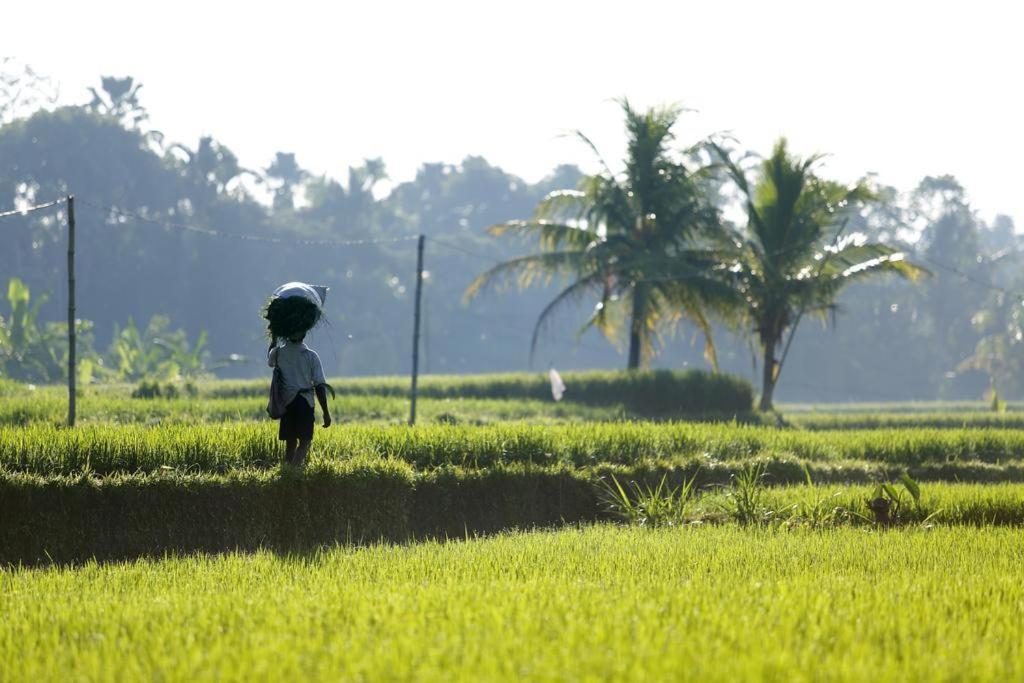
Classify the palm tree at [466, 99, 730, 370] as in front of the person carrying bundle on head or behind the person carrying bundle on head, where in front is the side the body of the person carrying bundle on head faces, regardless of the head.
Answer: in front

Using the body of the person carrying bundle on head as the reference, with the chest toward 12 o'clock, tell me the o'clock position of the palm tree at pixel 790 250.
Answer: The palm tree is roughly at 1 o'clock from the person carrying bundle on head.

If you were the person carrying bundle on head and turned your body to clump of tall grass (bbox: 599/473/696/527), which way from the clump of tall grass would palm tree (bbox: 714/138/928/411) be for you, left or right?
left

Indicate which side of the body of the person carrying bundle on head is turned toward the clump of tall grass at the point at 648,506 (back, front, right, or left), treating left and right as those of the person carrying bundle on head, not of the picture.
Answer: right

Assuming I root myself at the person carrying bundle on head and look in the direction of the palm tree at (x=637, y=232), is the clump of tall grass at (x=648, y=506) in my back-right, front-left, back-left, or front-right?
back-right

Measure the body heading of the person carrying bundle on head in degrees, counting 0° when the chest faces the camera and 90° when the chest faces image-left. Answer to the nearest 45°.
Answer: approximately 180°

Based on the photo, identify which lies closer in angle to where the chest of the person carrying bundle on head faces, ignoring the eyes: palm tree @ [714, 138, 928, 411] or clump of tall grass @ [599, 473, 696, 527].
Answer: the palm tree

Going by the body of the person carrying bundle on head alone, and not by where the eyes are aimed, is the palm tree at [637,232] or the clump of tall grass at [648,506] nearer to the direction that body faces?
the palm tree
